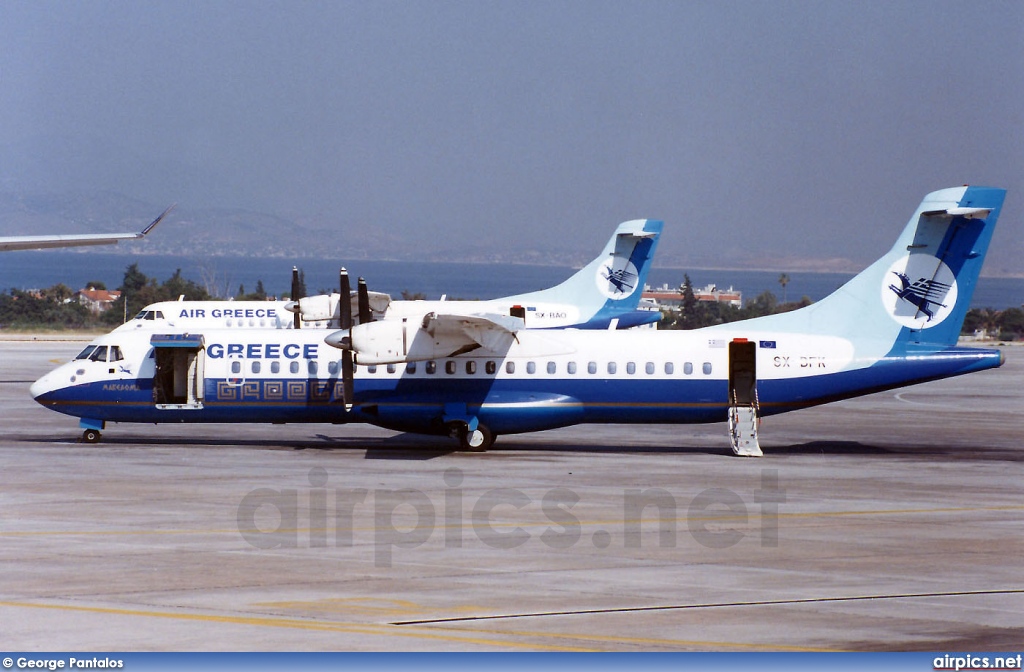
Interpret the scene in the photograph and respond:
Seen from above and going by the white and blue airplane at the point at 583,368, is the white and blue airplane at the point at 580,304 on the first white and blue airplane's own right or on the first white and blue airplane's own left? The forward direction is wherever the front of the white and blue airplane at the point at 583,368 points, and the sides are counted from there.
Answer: on the first white and blue airplane's own right

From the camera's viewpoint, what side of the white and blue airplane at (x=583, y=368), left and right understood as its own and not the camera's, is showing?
left

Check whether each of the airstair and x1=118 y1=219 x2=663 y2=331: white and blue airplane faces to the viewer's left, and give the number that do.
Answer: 1

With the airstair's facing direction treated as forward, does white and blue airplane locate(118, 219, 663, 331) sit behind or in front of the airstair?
behind

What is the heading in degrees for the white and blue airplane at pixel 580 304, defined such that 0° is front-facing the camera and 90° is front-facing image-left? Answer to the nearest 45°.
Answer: approximately 90°

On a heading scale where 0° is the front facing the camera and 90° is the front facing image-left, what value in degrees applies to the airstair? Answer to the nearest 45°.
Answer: approximately 0°

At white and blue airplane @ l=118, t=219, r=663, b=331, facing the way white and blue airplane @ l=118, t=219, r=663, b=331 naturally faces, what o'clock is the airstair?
The airstair is roughly at 9 o'clock from the white and blue airplane.

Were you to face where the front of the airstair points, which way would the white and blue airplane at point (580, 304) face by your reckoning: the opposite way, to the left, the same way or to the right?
to the right

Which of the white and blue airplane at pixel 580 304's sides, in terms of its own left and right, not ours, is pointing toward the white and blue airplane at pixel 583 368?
left

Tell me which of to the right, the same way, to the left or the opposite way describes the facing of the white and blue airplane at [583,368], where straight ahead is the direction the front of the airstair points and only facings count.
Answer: to the right
